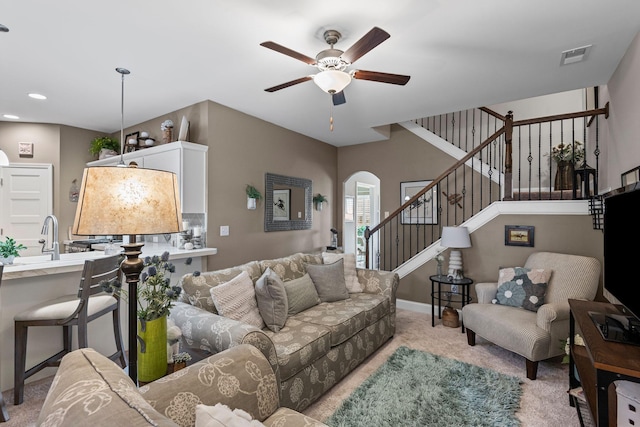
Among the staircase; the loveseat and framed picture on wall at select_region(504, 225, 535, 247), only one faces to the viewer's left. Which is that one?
the staircase

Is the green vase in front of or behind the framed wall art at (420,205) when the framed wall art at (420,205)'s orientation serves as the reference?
in front

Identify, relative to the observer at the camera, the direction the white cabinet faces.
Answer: facing the viewer and to the left of the viewer

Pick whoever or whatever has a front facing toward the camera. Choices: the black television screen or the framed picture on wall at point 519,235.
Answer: the framed picture on wall

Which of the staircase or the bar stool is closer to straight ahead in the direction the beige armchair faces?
the bar stool

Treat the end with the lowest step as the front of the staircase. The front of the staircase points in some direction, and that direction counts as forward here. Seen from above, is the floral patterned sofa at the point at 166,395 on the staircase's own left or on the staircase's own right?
on the staircase's own left

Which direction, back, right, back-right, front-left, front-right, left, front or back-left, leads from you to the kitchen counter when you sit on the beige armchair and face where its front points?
front

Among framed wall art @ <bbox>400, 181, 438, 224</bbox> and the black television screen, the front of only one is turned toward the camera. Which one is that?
the framed wall art

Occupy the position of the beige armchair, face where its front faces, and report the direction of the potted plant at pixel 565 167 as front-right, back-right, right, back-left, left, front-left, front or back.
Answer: back-right

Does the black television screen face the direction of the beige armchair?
no

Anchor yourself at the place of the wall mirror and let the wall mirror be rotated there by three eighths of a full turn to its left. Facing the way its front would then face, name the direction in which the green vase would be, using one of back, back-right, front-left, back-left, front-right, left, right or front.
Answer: back

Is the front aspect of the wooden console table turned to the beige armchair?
no

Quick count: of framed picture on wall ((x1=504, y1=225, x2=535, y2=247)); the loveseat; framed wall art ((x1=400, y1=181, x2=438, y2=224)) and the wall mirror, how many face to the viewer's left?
0

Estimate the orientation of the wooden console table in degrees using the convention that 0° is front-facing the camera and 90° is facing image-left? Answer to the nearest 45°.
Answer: approximately 90°

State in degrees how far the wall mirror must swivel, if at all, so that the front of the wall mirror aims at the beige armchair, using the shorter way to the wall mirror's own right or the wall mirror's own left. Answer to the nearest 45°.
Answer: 0° — it already faces it

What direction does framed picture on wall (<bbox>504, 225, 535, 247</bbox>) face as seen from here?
toward the camera

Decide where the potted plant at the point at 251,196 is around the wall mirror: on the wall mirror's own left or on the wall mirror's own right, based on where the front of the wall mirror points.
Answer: on the wall mirror's own right

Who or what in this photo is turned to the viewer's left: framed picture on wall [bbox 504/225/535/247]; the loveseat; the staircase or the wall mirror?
the staircase

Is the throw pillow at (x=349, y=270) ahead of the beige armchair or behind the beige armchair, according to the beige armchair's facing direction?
ahead

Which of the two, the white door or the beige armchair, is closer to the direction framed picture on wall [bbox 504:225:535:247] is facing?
the beige armchair

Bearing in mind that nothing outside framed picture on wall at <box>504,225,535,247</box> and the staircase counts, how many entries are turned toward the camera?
1
